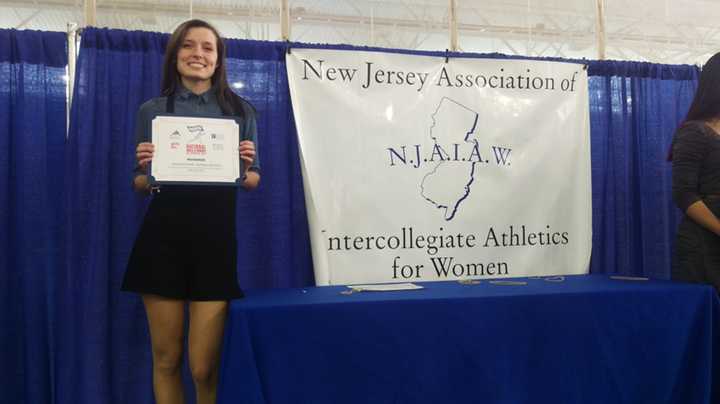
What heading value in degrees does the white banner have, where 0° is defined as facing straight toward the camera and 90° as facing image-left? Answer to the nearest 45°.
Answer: approximately 0°

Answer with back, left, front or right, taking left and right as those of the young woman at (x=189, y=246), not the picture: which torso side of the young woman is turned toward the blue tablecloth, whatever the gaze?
left

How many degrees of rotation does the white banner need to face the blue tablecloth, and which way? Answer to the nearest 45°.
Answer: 0° — it already faces it

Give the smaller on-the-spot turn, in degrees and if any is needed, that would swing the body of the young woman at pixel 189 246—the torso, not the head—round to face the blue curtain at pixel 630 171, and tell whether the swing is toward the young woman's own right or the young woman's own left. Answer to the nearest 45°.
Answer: approximately 90° to the young woman's own left

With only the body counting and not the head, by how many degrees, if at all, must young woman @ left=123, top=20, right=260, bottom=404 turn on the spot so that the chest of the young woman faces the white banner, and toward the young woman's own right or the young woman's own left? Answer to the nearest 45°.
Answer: approximately 135° to the young woman's own left

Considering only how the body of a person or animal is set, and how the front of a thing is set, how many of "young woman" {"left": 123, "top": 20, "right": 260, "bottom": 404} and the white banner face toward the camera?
2

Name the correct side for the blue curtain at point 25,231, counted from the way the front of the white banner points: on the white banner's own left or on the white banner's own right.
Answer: on the white banner's own right

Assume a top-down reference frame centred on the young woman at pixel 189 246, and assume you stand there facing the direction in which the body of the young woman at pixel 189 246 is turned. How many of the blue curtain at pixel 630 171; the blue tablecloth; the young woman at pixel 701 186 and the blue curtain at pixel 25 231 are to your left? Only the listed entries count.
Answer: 3

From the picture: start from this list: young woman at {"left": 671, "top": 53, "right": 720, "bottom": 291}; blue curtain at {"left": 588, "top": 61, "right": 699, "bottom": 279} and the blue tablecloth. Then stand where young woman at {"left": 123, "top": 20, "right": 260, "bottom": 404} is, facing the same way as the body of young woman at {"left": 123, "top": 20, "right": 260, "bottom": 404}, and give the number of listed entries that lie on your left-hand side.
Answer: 3

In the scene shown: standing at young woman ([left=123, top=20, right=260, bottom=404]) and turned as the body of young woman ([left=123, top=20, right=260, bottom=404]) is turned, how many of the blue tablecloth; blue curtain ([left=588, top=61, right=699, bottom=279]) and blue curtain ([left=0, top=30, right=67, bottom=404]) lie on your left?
2

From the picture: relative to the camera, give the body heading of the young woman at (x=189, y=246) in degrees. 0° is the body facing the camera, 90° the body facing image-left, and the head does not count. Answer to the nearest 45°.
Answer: approximately 0°
